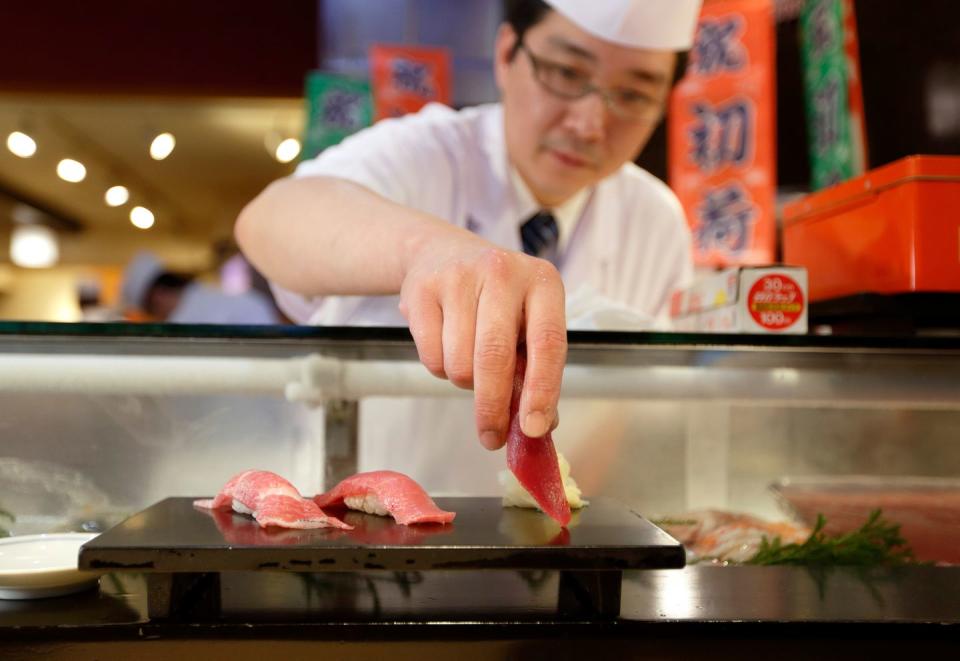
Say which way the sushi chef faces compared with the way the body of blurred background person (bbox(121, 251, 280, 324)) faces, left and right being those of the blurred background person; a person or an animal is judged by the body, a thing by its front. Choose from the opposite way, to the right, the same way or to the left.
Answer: to the left

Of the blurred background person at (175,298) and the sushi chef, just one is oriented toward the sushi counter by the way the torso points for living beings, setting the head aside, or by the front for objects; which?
the sushi chef

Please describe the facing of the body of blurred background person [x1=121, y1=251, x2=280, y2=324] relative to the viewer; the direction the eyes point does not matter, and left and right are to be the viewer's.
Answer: facing to the left of the viewer

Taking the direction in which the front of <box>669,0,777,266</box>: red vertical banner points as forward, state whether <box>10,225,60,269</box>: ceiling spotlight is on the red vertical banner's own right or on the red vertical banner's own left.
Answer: on the red vertical banner's own right

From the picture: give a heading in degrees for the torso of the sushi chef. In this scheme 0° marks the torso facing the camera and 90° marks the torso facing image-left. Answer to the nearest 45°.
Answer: approximately 0°

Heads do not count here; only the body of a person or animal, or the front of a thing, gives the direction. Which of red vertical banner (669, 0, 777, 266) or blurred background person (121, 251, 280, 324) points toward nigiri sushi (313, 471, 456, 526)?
the red vertical banner

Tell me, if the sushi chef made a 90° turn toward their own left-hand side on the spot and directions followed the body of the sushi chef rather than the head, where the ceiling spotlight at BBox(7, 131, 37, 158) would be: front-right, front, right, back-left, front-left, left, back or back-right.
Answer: back-left

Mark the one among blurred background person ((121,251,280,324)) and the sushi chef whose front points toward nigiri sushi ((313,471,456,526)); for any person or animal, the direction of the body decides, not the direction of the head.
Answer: the sushi chef

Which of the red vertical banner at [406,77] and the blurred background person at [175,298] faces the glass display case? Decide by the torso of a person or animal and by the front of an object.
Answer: the red vertical banner

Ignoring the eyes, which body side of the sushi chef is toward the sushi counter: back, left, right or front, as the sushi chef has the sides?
front
